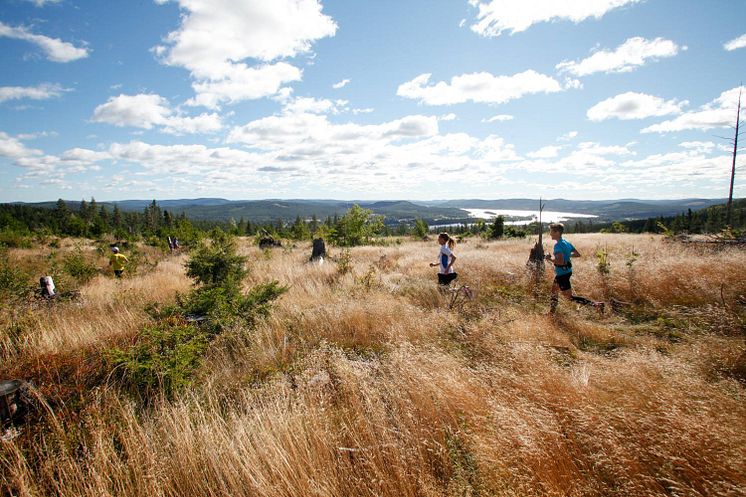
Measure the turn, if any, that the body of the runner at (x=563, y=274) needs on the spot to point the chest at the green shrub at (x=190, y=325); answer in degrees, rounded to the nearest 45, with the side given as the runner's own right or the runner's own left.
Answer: approximately 45° to the runner's own left

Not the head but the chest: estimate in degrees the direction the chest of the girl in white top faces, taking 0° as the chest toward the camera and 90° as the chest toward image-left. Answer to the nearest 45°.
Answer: approximately 90°

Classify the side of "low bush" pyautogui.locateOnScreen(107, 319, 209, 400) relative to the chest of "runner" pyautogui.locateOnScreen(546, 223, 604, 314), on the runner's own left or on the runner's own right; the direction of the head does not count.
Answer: on the runner's own left

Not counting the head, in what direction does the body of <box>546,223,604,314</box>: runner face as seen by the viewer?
to the viewer's left

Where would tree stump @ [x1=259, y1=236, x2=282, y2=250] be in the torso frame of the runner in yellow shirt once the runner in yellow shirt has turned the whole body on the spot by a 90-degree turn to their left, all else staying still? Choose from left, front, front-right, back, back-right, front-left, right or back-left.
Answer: back

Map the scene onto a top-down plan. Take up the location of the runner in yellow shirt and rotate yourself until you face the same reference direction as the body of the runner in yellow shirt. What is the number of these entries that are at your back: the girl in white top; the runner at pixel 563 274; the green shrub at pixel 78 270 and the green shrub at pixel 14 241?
2

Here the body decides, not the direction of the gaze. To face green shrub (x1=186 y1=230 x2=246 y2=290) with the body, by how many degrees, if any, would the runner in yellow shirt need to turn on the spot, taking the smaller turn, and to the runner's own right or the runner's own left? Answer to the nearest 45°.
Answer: approximately 135° to the runner's own left

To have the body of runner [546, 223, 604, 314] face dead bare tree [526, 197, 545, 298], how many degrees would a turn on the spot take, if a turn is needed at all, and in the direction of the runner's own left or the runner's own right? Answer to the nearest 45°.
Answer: approximately 90° to the runner's own right

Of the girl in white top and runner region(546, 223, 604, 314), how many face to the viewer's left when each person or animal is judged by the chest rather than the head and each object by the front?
2
